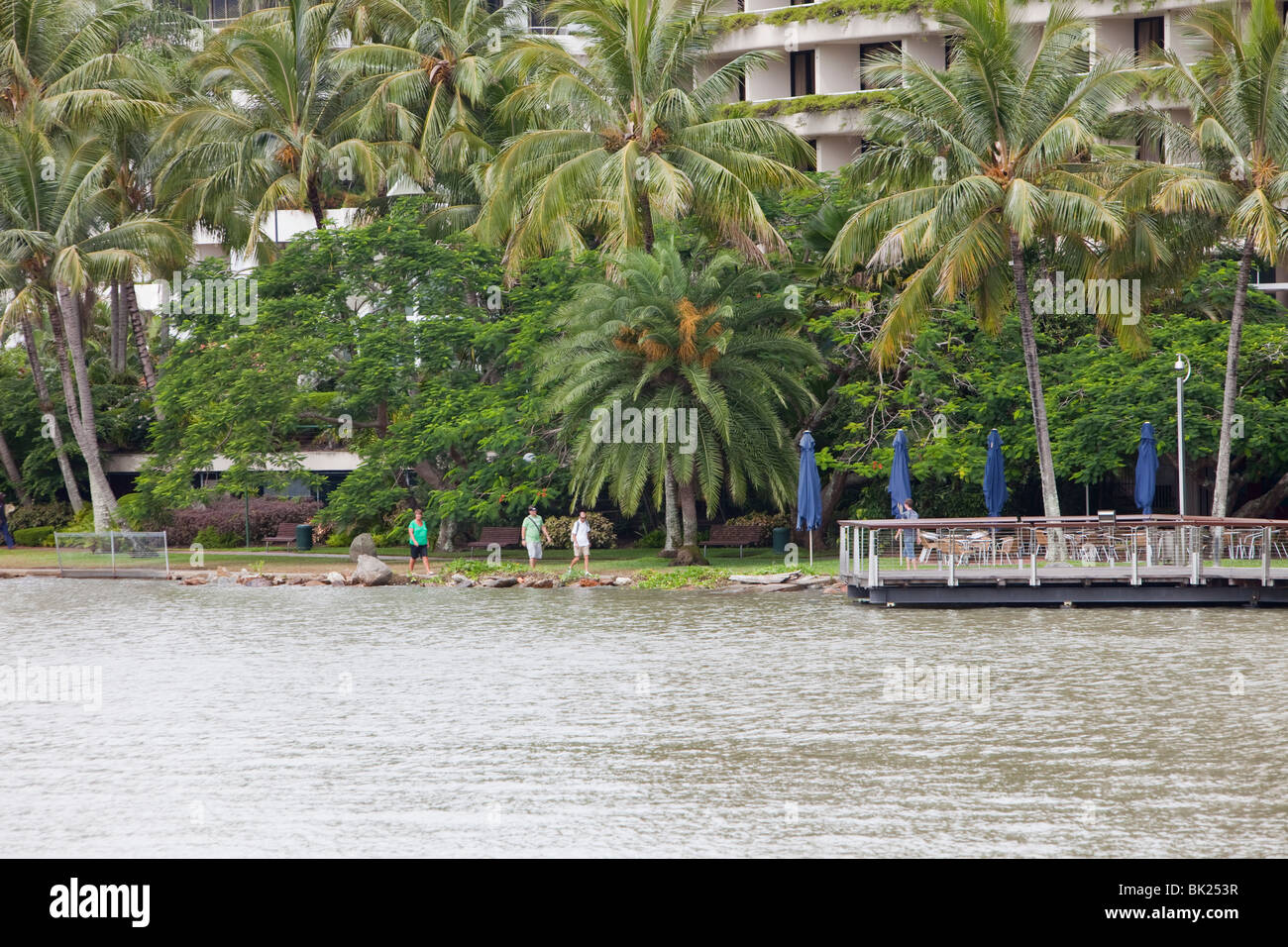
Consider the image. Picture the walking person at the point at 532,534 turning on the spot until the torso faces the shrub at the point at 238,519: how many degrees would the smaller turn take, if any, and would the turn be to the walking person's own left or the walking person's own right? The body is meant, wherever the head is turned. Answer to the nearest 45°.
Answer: approximately 135° to the walking person's own right

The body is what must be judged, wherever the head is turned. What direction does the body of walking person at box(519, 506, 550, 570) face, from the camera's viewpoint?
toward the camera

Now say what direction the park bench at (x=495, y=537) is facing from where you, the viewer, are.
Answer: facing the viewer and to the left of the viewer

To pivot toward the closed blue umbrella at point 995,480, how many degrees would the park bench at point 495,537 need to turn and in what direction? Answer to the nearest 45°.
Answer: approximately 90° to its left

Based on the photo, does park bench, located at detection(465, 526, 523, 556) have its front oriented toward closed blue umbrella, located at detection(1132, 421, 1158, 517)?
no

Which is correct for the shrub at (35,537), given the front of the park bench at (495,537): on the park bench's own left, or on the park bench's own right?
on the park bench's own right

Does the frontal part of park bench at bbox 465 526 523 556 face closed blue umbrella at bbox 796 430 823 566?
no

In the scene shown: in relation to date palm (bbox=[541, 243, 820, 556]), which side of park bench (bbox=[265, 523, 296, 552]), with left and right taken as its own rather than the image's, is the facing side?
left

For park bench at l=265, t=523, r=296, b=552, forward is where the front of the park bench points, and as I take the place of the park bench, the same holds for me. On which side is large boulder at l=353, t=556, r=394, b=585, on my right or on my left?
on my left

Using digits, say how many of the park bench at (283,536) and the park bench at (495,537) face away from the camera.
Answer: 0

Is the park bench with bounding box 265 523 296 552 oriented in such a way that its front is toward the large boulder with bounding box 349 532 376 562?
no

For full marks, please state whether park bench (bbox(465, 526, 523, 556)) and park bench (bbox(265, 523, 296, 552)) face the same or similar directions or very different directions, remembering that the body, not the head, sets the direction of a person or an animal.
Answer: same or similar directions

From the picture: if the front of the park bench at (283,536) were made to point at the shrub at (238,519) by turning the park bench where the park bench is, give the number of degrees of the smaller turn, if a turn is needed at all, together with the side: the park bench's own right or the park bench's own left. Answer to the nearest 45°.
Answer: approximately 90° to the park bench's own right

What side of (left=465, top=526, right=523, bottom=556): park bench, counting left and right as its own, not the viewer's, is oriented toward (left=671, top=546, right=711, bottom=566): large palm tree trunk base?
left

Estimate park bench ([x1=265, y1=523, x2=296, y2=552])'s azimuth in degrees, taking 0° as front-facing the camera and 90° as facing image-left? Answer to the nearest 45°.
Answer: approximately 45°

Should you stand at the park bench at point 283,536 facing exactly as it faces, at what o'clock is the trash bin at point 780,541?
The trash bin is roughly at 9 o'clock from the park bench.

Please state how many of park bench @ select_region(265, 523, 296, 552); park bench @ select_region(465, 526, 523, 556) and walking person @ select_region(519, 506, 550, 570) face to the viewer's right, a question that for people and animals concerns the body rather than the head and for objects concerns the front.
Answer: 0
